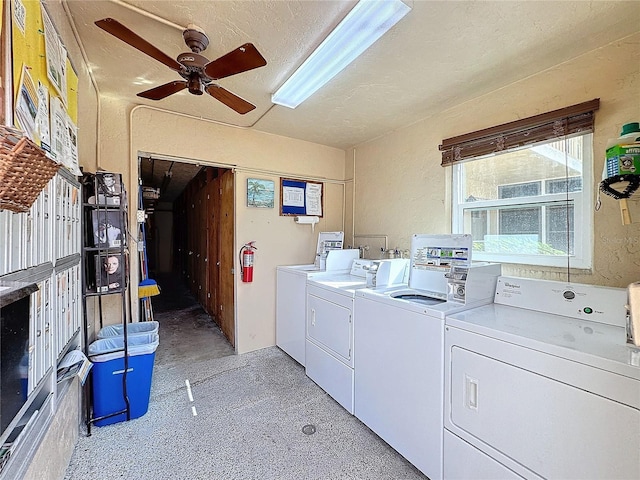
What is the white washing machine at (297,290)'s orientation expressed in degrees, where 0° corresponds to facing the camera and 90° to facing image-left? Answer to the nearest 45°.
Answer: approximately 45°

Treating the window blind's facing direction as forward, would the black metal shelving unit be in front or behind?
in front

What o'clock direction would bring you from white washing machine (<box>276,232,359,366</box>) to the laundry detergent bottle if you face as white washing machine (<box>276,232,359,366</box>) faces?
The laundry detergent bottle is roughly at 9 o'clock from the white washing machine.

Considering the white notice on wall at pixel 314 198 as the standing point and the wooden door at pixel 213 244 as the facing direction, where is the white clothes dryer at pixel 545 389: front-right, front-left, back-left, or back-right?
back-left

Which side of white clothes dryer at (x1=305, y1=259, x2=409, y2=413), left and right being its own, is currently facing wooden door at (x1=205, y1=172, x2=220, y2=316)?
right

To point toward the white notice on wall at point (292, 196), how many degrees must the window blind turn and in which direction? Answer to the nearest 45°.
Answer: approximately 45° to its right

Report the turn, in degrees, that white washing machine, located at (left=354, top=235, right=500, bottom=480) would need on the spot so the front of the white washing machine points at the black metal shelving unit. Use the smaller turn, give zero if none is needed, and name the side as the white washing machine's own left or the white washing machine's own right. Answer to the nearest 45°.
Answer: approximately 45° to the white washing machine's own right

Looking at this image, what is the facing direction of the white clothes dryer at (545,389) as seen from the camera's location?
facing the viewer and to the left of the viewer

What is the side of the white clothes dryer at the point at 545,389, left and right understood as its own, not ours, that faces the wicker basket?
front

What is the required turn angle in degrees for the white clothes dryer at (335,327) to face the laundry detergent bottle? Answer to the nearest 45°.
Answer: approximately 90° to its left

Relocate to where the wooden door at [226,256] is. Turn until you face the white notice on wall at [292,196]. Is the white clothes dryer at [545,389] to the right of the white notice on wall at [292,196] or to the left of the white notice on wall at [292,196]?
right

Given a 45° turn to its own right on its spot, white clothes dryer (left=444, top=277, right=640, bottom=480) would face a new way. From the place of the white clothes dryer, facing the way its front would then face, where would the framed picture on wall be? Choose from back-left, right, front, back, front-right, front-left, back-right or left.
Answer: front
